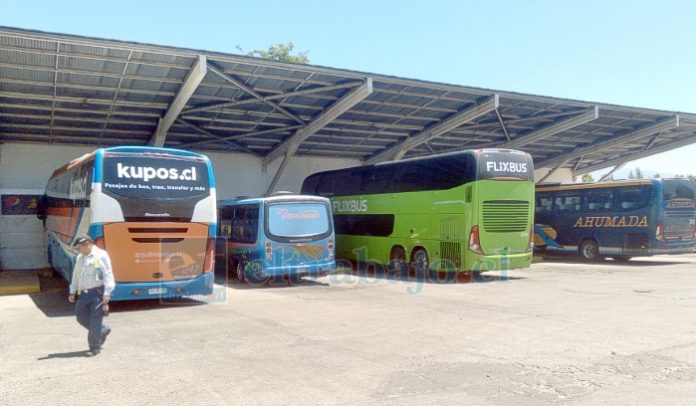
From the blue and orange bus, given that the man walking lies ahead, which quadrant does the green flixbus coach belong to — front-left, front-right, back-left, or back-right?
back-left

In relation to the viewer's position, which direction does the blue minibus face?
facing away from the viewer and to the left of the viewer

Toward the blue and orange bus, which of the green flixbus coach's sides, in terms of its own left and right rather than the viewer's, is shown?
left

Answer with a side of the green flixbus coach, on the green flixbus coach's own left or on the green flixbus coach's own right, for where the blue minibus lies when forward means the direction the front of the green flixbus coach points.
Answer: on the green flixbus coach's own left

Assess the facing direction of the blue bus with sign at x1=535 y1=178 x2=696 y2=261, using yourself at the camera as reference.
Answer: facing away from the viewer and to the left of the viewer

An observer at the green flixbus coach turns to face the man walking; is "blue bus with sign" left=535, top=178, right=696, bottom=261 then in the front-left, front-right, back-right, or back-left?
back-left

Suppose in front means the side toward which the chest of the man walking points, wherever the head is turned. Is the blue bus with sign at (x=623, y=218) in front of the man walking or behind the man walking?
behind

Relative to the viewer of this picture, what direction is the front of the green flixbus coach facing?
facing away from the viewer and to the left of the viewer

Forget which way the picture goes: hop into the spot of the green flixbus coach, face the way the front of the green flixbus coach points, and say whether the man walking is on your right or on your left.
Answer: on your left

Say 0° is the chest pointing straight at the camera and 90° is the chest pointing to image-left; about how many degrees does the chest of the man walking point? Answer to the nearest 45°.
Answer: approximately 45°
